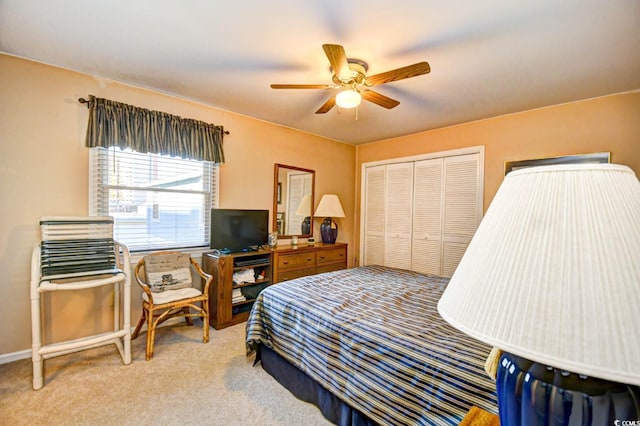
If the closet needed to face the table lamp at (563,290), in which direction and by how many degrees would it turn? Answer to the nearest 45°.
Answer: approximately 45° to its left

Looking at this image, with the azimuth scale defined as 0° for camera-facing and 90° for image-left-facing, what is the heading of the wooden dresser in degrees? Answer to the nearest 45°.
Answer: approximately 315°

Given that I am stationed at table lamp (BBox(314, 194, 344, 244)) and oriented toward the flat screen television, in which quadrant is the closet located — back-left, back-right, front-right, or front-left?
back-left

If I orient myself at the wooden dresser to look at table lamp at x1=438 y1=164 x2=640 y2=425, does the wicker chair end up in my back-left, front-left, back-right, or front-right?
front-right

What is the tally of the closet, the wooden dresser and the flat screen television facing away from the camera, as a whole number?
0

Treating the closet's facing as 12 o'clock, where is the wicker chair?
The wicker chair is roughly at 12 o'clock from the closet.

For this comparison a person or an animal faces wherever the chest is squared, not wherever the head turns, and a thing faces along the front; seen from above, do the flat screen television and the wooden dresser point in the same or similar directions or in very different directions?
same or similar directions

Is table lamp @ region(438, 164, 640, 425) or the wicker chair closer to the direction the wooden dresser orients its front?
the table lamp

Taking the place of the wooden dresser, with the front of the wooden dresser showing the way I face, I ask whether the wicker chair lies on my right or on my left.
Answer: on my right

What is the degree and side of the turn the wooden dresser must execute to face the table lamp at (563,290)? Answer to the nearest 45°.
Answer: approximately 45° to its right

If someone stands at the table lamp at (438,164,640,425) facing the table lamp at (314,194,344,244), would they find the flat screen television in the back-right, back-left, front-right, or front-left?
front-left

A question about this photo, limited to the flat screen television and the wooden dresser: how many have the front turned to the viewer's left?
0

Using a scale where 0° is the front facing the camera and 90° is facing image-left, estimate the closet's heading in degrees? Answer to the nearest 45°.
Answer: approximately 45°

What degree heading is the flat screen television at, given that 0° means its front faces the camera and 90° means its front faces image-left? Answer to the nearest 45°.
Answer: approximately 315°
